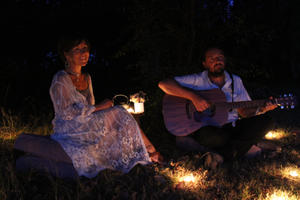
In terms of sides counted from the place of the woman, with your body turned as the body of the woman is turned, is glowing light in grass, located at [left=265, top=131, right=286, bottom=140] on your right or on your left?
on your left

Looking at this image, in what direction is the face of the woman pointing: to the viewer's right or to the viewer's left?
to the viewer's right

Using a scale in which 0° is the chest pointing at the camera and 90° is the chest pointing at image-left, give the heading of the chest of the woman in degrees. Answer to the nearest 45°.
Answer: approximately 315°

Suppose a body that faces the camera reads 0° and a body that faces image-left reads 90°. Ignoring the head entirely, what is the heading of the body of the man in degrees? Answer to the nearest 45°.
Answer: approximately 0°

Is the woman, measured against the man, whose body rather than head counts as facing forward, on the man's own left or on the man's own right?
on the man's own right

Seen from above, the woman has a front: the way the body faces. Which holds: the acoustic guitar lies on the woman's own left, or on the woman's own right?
on the woman's own left
